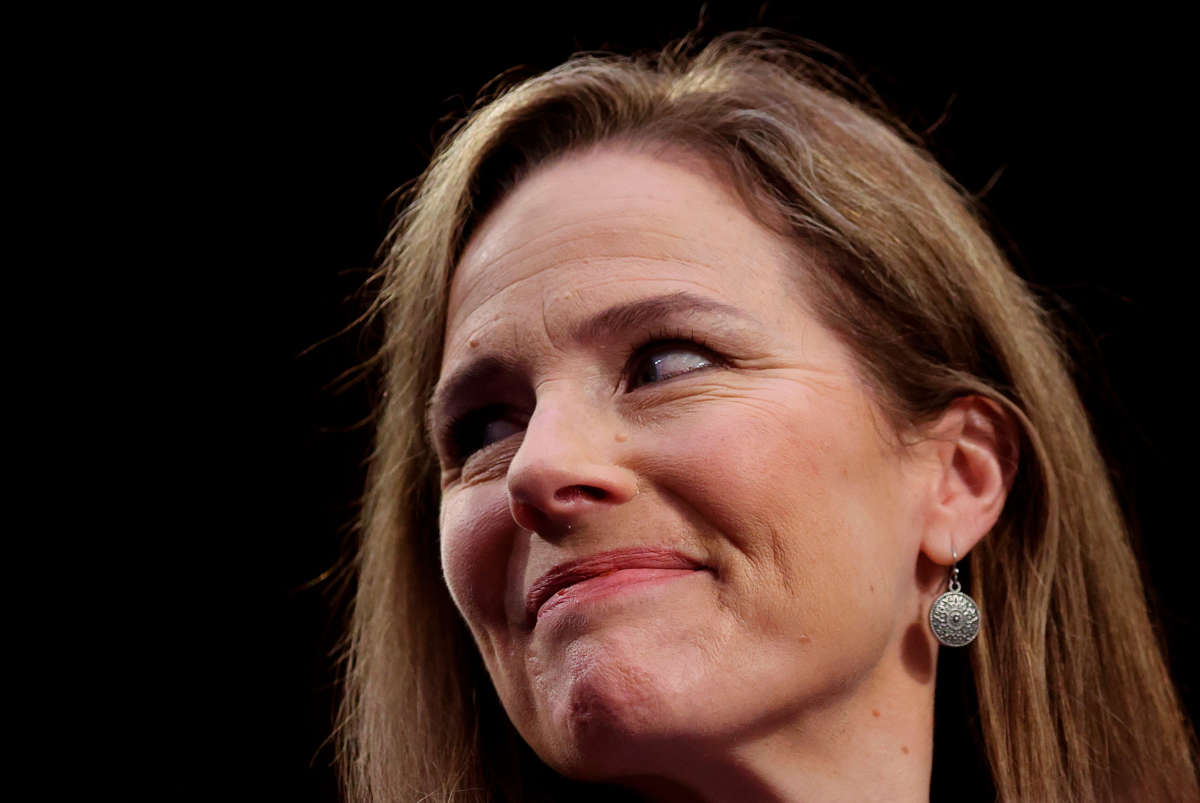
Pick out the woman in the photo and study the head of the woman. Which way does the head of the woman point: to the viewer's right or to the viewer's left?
to the viewer's left
